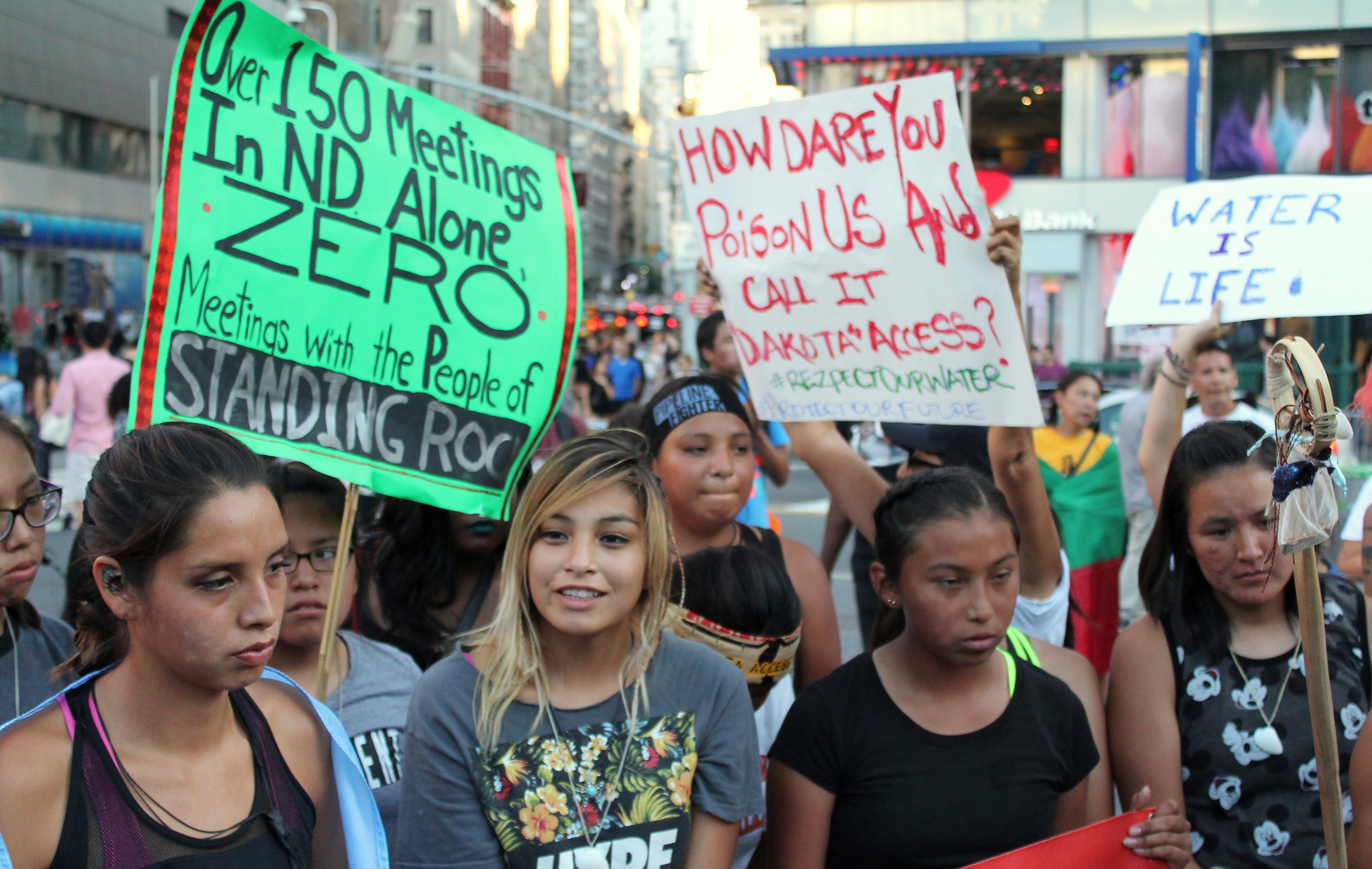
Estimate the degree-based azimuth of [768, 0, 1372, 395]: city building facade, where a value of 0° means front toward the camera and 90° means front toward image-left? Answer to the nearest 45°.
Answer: approximately 0°

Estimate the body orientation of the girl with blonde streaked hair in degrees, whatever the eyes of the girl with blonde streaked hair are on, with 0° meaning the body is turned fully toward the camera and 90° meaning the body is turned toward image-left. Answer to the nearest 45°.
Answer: approximately 0°

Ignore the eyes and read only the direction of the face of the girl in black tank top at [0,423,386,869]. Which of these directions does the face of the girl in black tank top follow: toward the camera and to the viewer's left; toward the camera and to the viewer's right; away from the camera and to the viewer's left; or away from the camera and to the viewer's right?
toward the camera and to the viewer's right

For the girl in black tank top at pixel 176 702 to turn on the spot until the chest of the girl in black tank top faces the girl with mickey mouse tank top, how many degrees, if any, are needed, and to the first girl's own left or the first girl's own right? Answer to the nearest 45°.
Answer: approximately 45° to the first girl's own left

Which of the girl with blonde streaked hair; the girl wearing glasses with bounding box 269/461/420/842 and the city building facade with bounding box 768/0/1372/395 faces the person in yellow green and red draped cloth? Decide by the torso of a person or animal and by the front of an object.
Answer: the city building facade

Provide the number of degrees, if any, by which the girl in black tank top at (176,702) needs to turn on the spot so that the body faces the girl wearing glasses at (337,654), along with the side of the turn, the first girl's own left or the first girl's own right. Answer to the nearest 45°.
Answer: approximately 135° to the first girl's own left

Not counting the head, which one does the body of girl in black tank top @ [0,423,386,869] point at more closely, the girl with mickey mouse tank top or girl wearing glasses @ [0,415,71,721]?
the girl with mickey mouse tank top

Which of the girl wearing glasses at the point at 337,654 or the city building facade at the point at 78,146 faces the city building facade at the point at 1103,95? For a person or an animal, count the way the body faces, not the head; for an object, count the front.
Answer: the city building facade at the point at 78,146
